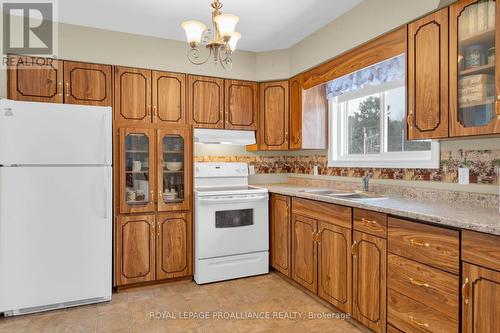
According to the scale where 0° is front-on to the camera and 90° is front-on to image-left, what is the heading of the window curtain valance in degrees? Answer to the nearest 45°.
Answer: approximately 45°

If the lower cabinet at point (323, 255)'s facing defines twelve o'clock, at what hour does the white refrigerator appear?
The white refrigerator is roughly at 1 o'clock from the lower cabinet.

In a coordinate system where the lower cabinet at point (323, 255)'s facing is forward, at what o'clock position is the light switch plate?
The light switch plate is roughly at 8 o'clock from the lower cabinet.

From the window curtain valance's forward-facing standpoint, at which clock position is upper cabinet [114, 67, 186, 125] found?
The upper cabinet is roughly at 1 o'clock from the window curtain valance.

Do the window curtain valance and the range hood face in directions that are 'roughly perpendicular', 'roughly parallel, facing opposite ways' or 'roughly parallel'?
roughly perpendicular

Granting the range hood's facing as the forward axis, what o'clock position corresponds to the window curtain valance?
The window curtain valance is roughly at 10 o'clock from the range hood.

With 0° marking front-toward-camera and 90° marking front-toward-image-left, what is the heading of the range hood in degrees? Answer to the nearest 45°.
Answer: approximately 0°

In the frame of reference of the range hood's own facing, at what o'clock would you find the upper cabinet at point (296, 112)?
The upper cabinet is roughly at 9 o'clock from the range hood.

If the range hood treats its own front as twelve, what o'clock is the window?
The window is roughly at 10 o'clock from the range hood.

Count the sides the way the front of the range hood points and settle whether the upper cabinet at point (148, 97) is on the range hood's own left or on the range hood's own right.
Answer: on the range hood's own right
